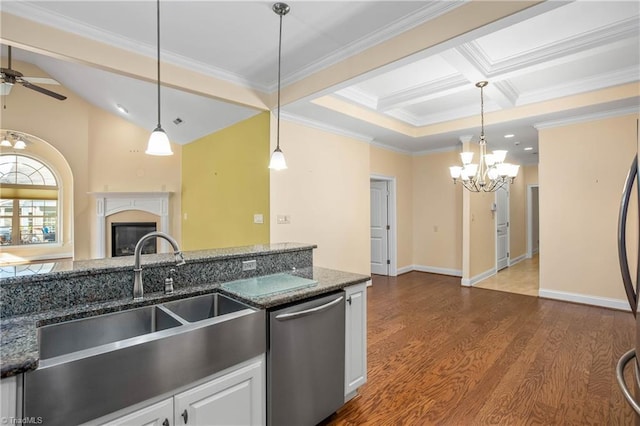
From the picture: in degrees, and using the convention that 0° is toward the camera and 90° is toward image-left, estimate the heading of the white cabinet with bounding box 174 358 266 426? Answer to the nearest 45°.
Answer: approximately 315°

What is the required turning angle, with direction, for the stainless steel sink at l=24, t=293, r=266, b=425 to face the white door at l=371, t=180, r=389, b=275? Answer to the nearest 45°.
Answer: approximately 90° to its left

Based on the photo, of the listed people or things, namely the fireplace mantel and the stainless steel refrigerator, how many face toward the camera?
1

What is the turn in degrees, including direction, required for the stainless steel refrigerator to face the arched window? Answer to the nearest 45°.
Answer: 0° — it already faces it

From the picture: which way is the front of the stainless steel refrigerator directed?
to the viewer's left

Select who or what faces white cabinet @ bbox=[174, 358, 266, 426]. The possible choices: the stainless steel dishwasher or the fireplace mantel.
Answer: the fireplace mantel

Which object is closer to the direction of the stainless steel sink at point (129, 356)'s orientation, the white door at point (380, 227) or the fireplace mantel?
the white door

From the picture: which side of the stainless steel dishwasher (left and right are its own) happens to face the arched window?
back

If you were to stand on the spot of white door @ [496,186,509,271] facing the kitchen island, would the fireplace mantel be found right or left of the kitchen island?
right
